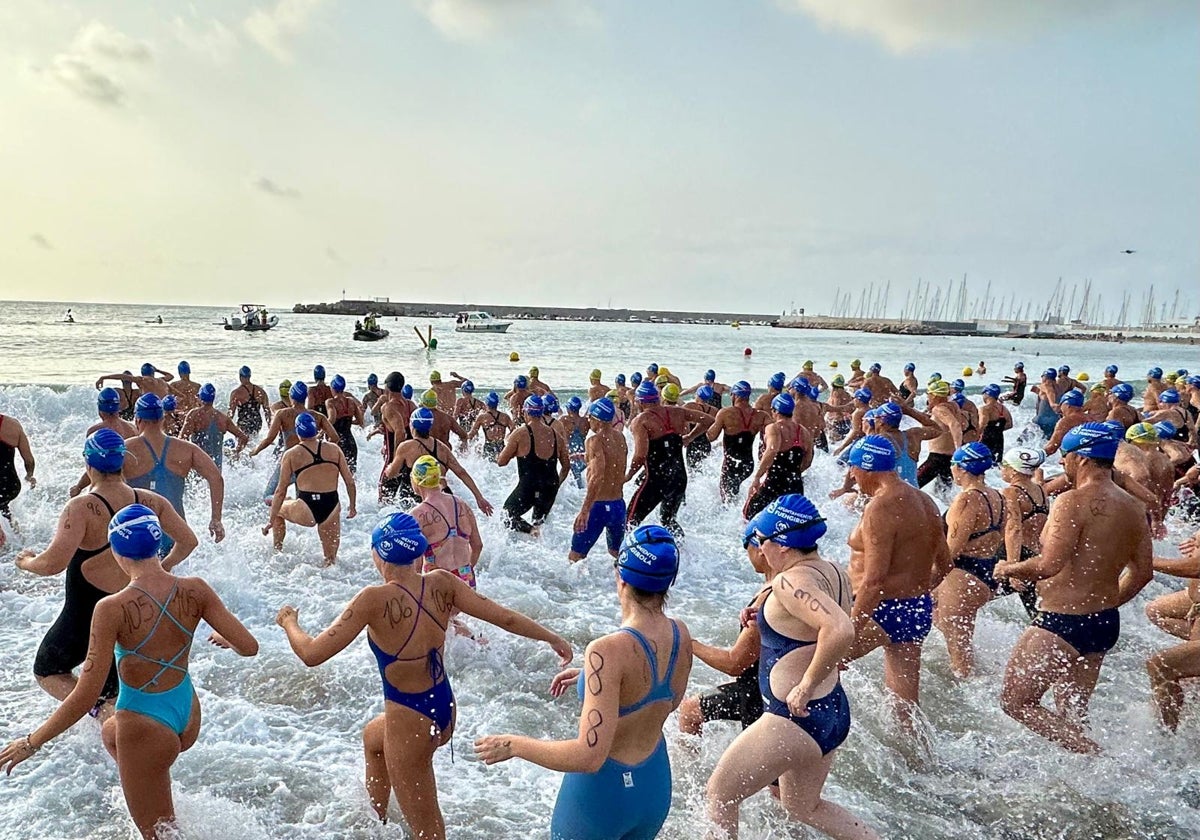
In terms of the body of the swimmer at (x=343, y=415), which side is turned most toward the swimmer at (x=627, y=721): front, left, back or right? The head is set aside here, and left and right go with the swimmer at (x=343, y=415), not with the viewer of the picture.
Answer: back

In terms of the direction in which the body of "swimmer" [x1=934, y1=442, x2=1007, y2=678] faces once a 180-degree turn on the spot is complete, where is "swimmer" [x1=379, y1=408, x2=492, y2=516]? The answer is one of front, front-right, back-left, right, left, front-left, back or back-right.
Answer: back-right

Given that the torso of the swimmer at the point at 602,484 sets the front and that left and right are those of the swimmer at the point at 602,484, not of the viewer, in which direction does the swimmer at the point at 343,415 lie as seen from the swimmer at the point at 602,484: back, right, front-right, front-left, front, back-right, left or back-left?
front

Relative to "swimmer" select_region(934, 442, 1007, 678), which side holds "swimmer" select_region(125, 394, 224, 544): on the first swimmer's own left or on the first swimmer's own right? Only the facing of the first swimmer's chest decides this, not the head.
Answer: on the first swimmer's own left

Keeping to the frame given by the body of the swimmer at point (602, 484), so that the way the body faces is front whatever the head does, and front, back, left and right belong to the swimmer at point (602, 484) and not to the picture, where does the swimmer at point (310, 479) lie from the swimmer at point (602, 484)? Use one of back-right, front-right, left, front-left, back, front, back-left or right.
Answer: front-left

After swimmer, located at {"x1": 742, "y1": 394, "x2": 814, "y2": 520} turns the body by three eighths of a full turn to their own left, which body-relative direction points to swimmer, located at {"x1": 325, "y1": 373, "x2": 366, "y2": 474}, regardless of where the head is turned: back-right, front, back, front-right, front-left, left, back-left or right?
right

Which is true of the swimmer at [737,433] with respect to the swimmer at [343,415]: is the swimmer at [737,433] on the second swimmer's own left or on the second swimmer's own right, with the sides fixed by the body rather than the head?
on the second swimmer's own right

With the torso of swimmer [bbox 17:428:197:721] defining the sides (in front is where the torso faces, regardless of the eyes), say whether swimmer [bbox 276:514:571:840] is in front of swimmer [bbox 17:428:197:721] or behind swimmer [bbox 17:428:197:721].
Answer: behind

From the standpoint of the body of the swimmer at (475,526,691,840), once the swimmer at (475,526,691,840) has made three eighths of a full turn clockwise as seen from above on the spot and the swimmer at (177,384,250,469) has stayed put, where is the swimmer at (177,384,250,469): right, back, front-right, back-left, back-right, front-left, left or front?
back-left

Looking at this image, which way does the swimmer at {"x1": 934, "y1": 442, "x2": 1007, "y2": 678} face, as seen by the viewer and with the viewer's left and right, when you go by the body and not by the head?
facing away from the viewer and to the left of the viewer

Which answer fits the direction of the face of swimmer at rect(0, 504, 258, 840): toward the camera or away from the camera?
away from the camera

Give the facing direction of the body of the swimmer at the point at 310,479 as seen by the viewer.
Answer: away from the camera
